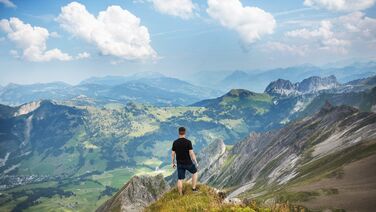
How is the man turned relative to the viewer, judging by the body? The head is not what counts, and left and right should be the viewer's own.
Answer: facing away from the viewer
